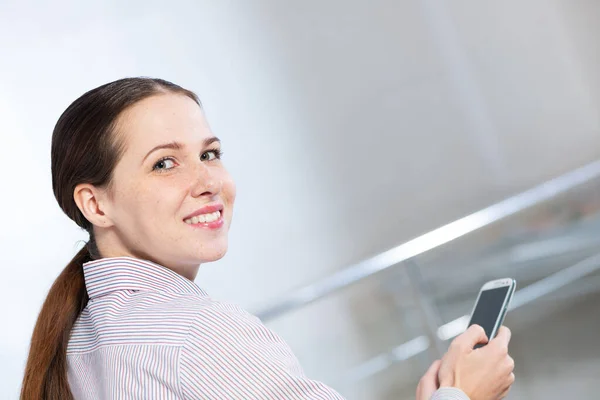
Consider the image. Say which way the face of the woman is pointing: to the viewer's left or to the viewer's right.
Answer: to the viewer's right

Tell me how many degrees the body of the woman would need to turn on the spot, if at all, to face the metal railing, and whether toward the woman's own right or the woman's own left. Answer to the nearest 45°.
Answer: approximately 45° to the woman's own left

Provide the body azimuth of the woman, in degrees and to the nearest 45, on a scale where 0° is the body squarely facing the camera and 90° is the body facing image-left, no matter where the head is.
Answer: approximately 225°
